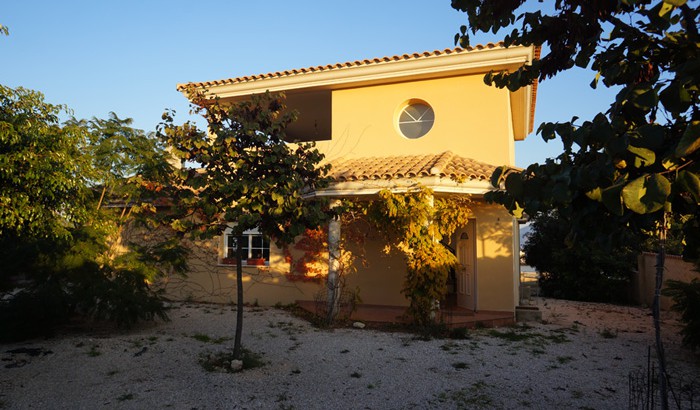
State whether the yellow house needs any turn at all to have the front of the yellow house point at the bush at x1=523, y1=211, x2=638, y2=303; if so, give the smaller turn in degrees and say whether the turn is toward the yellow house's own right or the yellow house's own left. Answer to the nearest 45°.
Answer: approximately 135° to the yellow house's own left

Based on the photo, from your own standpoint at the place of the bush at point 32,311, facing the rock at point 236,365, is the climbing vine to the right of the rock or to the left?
left

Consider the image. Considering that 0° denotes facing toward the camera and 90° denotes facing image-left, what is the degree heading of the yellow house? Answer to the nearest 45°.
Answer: approximately 0°

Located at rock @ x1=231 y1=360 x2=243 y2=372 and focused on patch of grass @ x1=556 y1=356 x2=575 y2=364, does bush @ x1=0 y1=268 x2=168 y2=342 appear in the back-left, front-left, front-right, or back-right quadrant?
back-left

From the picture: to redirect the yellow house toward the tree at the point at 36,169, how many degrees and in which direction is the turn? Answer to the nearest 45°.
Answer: approximately 45° to its right

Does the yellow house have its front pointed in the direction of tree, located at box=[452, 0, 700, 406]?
yes
